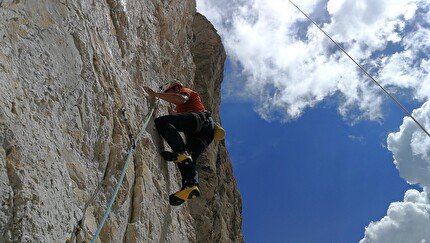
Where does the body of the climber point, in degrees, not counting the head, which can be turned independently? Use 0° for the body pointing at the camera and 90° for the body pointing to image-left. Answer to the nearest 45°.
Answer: approximately 90°
